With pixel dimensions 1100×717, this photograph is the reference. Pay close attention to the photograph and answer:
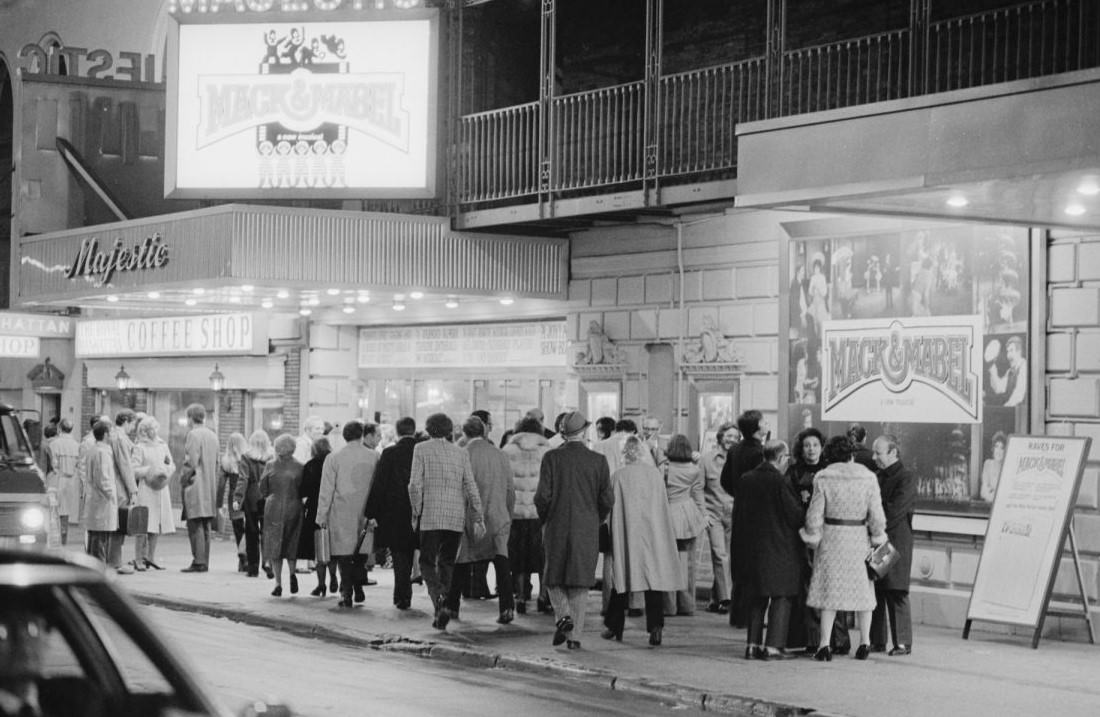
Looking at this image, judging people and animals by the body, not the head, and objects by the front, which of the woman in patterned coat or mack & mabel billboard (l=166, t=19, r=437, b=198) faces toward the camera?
the mack & mabel billboard

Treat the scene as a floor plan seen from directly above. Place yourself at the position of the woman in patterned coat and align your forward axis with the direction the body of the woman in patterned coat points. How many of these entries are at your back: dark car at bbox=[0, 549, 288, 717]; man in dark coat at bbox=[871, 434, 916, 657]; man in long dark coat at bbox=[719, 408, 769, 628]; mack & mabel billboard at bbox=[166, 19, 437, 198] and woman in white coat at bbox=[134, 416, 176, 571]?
1

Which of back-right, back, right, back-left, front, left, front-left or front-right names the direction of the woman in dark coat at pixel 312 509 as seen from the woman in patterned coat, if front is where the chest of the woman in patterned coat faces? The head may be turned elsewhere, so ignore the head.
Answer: front-left

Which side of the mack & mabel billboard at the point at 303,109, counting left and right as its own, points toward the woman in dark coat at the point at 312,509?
front

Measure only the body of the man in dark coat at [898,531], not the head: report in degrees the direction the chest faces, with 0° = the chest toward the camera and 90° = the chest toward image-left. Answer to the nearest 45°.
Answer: approximately 45°

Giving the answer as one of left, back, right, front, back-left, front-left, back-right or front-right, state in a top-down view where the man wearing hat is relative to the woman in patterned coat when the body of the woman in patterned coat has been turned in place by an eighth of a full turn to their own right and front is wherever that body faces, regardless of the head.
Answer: back-left

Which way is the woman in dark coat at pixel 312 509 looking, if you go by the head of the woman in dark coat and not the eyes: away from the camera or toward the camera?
away from the camera

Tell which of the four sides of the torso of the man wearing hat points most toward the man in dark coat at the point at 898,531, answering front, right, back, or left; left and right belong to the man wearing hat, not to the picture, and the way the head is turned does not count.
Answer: right

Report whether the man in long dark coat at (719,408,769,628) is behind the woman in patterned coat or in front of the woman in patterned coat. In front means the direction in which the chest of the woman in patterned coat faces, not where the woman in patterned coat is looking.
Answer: in front

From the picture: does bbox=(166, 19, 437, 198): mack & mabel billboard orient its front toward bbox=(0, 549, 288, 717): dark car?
yes

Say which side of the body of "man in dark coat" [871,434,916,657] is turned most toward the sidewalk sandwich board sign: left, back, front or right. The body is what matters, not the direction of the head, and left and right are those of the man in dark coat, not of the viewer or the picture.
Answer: back

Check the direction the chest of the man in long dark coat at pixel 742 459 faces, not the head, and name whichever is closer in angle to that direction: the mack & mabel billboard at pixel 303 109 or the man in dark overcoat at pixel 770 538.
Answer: the man in dark overcoat

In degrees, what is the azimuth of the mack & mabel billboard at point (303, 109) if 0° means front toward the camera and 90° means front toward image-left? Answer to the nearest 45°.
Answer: approximately 0°

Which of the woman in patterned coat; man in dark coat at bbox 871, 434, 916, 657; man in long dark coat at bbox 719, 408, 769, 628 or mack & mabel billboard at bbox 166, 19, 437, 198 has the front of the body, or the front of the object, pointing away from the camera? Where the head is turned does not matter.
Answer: the woman in patterned coat

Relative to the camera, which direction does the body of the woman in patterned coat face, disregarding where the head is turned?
away from the camera

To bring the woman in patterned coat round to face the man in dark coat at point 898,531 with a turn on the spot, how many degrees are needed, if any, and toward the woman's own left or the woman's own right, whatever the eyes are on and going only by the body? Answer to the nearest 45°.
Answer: approximately 45° to the woman's own right

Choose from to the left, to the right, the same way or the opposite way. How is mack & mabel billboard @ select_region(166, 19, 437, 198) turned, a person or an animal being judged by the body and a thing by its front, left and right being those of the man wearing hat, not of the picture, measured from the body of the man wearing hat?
the opposite way

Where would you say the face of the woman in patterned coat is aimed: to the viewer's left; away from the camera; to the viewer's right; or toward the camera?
away from the camera

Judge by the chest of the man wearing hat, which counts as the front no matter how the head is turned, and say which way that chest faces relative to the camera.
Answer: away from the camera
